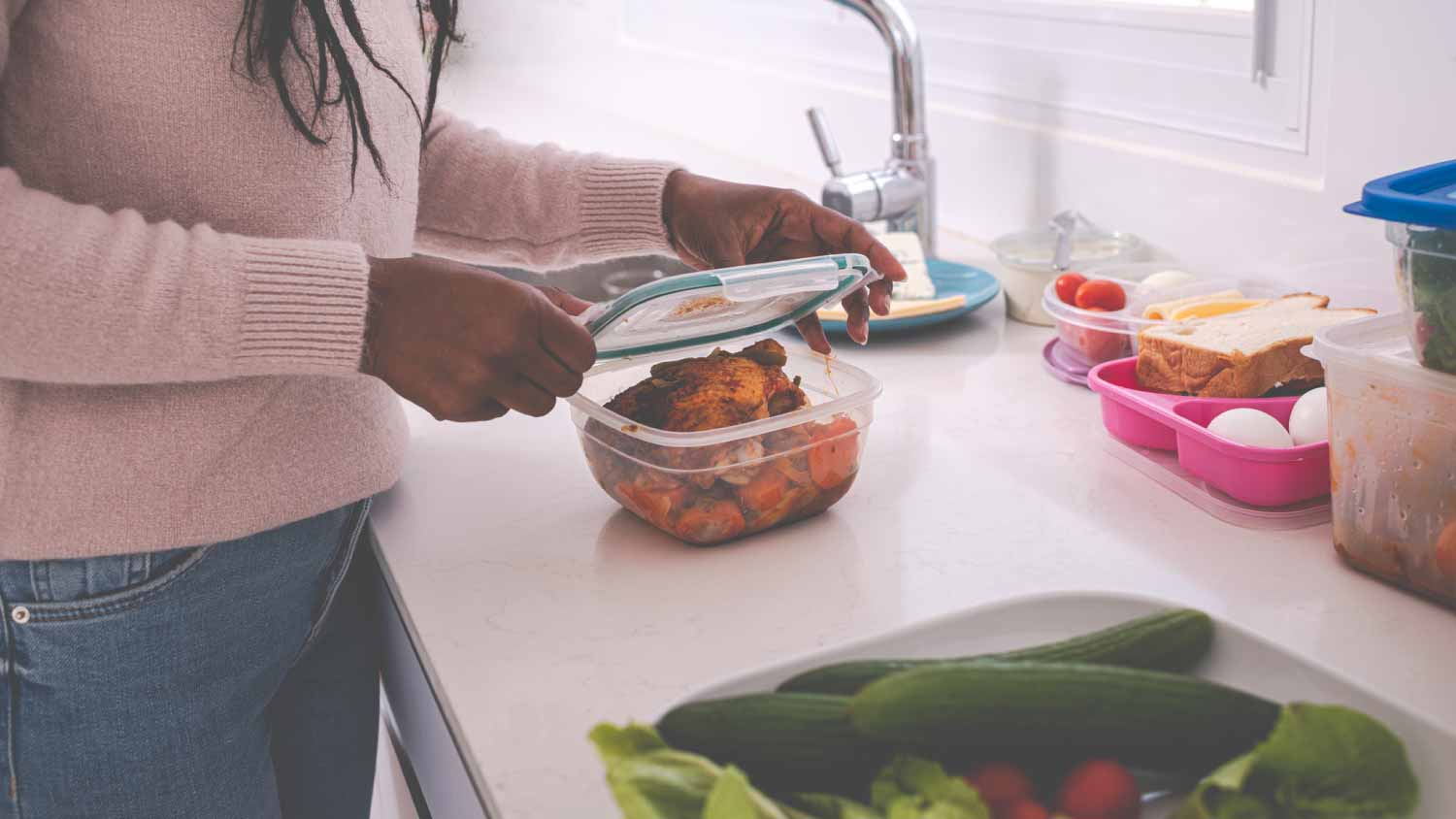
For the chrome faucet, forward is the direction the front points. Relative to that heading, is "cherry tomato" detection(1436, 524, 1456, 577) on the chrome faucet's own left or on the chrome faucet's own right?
on the chrome faucet's own left

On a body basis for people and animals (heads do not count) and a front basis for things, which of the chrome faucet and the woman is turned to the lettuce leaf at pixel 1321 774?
the woman

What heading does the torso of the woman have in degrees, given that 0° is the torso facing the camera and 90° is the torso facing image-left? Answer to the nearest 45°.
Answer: approximately 315°

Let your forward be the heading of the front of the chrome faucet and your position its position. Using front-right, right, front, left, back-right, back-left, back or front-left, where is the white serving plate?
left

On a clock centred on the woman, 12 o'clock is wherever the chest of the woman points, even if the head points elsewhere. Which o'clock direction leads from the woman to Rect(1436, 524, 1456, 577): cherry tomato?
The cherry tomato is roughly at 11 o'clock from the woman.

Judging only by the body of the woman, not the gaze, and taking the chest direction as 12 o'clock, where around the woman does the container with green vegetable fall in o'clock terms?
The container with green vegetable is roughly at 11 o'clock from the woman.

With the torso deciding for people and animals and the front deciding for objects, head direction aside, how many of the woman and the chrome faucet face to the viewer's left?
1

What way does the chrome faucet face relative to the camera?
to the viewer's left

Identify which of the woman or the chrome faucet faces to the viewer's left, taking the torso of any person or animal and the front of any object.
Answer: the chrome faucet
